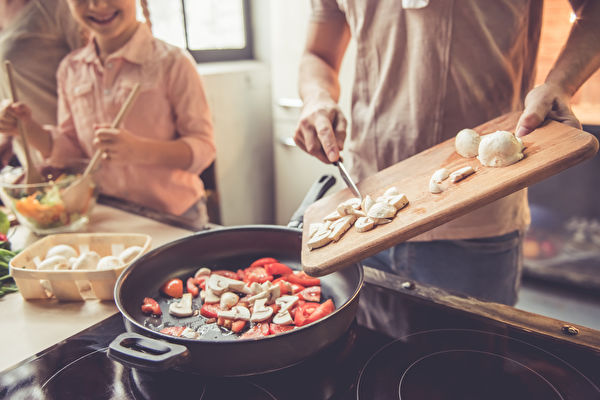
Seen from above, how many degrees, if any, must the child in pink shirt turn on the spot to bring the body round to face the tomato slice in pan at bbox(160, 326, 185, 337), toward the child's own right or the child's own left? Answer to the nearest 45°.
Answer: approximately 45° to the child's own left

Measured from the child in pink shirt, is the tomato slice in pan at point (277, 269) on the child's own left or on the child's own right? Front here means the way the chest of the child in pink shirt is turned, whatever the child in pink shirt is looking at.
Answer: on the child's own left

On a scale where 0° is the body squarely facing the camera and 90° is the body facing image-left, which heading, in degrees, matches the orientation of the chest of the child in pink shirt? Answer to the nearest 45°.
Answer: approximately 45°

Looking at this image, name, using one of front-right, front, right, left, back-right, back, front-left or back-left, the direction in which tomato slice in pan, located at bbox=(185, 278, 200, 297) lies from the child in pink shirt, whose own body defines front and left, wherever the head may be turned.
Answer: front-left

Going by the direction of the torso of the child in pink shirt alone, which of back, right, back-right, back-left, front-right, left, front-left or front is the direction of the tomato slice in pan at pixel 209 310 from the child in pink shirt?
front-left

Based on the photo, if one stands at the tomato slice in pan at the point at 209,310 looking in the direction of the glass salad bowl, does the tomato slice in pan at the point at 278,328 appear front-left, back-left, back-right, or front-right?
back-right

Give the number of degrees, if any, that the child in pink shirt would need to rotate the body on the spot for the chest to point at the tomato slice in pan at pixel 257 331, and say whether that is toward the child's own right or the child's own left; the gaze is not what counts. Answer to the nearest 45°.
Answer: approximately 45° to the child's own left

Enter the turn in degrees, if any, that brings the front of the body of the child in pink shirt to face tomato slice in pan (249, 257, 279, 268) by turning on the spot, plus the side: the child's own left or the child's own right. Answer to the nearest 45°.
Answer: approximately 45° to the child's own left

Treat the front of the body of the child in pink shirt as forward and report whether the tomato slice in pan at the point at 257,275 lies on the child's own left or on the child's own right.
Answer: on the child's own left

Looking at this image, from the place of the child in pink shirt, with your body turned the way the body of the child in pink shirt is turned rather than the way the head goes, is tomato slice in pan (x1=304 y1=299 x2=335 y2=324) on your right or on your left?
on your left
